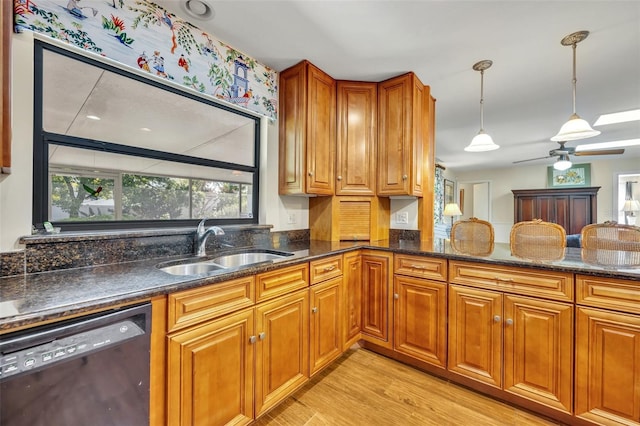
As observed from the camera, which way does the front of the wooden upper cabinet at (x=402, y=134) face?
facing the viewer and to the left of the viewer

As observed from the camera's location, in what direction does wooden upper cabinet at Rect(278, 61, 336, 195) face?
facing the viewer and to the right of the viewer

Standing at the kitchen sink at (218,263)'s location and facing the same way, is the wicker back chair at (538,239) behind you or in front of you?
in front

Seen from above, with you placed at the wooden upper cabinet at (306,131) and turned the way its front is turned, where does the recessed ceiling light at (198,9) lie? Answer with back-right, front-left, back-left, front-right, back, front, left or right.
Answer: right

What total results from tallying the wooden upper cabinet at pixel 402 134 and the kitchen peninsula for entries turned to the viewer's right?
0

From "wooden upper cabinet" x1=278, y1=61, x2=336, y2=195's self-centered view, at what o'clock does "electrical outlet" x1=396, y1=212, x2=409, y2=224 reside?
The electrical outlet is roughly at 10 o'clock from the wooden upper cabinet.

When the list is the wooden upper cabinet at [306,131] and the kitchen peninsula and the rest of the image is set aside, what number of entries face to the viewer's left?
0

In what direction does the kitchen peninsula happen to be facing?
toward the camera

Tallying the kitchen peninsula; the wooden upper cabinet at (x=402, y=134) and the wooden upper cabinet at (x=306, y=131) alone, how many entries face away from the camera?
0
